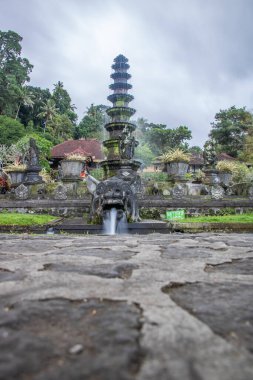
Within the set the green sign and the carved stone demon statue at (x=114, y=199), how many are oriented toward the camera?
2

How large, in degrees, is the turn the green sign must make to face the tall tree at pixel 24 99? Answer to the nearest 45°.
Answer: approximately 135° to its right

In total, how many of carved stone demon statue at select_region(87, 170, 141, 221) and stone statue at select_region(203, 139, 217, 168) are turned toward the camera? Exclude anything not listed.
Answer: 2

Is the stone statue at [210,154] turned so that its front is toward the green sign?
yes

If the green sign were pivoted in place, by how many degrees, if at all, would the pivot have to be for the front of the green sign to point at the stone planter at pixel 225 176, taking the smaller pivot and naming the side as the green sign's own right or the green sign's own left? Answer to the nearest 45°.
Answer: approximately 180°

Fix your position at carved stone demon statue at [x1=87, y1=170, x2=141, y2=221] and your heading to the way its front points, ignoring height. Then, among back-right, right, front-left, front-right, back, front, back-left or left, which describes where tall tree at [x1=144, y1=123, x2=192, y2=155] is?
back

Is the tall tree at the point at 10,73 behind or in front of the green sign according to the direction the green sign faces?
behind

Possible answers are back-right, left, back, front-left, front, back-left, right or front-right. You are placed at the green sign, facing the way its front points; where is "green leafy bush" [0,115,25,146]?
back-right

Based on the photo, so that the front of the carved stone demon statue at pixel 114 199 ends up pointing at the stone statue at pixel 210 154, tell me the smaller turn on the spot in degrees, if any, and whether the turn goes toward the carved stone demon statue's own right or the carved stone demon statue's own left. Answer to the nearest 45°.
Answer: approximately 135° to the carved stone demon statue's own left

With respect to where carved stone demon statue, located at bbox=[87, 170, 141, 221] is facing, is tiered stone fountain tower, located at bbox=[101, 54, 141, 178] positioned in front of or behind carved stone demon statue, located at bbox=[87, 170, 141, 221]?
behind

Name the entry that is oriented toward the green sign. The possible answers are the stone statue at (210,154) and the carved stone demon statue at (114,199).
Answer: the stone statue
